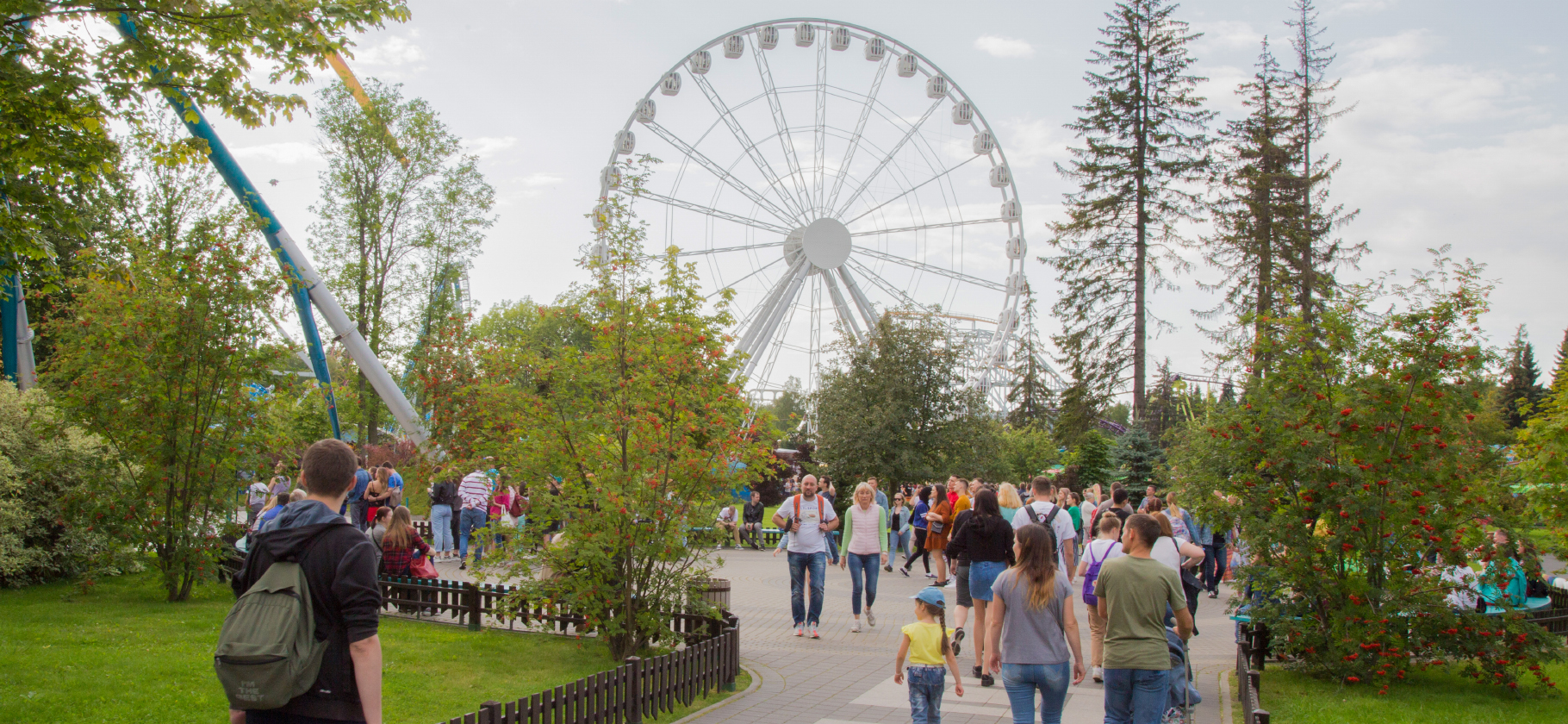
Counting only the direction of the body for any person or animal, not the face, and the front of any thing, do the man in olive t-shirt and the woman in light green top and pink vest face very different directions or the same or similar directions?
very different directions

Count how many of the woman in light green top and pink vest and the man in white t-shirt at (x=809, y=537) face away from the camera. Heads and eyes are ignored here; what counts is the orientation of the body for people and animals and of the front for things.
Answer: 0

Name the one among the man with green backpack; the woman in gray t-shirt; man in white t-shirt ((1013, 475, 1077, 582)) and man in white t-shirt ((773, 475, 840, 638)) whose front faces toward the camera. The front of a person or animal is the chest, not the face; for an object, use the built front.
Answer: man in white t-shirt ((773, 475, 840, 638))

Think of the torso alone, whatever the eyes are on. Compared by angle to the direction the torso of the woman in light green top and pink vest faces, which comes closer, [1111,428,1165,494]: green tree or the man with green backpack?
the man with green backpack

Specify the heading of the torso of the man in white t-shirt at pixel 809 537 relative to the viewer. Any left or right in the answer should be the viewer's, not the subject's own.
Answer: facing the viewer

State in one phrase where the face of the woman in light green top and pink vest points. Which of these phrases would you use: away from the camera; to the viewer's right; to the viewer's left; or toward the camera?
toward the camera

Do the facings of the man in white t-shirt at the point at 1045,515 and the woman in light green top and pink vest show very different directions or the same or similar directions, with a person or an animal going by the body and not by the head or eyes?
very different directions

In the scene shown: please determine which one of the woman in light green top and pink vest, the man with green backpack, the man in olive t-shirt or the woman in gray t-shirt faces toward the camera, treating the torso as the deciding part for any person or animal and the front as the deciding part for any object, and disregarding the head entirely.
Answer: the woman in light green top and pink vest

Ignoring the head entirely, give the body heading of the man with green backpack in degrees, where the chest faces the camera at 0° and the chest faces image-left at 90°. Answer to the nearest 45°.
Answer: approximately 225°

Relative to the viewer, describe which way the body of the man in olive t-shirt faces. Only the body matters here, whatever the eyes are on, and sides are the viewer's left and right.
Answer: facing away from the viewer

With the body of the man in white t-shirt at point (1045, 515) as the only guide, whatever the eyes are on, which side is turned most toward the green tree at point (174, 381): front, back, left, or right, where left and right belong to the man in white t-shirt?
left

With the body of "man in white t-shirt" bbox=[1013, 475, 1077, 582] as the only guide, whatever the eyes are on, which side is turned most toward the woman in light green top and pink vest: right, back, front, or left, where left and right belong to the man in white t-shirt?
left

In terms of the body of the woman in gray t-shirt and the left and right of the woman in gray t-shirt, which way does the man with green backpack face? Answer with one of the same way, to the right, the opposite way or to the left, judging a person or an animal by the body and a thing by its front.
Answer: the same way

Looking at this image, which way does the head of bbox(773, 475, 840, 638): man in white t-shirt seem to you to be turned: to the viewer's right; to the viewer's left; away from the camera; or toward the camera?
toward the camera

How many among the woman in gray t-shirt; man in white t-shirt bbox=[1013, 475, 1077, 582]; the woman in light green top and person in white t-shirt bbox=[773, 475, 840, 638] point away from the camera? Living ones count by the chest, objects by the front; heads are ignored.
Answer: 2

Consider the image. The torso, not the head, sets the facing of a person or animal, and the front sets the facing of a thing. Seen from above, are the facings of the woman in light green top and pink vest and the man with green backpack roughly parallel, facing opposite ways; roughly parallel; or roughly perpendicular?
roughly parallel, facing opposite ways

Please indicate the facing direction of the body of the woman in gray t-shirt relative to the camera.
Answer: away from the camera

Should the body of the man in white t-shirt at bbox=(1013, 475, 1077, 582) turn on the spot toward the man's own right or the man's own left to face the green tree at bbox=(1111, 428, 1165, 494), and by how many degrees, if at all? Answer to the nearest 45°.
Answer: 0° — they already face it

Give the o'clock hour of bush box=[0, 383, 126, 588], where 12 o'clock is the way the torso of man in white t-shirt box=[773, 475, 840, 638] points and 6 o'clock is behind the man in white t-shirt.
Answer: The bush is roughly at 3 o'clock from the man in white t-shirt.
